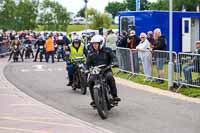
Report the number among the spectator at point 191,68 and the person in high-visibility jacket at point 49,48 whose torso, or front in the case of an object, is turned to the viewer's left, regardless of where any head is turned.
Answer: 1

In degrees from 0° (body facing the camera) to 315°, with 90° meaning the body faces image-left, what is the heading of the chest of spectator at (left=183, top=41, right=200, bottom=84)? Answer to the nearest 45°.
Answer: approximately 90°

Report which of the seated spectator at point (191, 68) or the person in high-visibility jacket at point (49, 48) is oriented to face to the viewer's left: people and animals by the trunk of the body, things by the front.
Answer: the seated spectator

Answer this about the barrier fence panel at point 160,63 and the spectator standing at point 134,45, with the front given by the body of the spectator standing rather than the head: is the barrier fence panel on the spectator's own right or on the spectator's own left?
on the spectator's own left

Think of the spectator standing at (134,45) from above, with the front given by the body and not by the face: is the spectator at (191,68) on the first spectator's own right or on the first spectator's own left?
on the first spectator's own left
